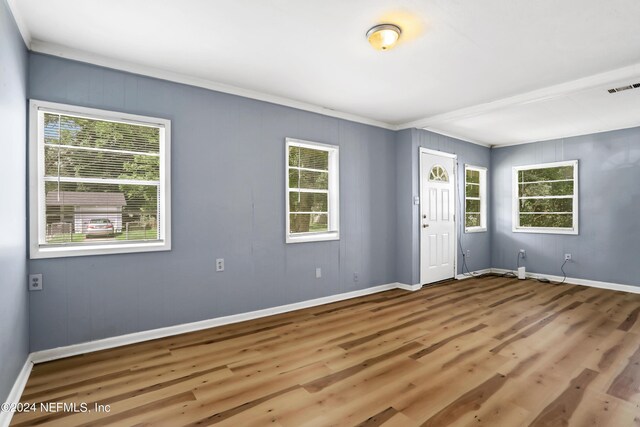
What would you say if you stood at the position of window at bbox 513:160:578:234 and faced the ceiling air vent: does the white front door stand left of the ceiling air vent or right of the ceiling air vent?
right

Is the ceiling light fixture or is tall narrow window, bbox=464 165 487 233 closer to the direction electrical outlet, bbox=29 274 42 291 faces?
the ceiling light fixture

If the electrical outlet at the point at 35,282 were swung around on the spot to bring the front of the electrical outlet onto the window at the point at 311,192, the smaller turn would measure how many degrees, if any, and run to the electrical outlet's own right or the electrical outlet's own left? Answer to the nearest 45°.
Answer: approximately 90° to the electrical outlet's own left

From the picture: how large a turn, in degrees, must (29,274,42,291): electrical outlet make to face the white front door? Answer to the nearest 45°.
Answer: approximately 90° to its left

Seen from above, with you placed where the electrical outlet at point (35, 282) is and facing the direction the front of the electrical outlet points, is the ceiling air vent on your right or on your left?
on your left

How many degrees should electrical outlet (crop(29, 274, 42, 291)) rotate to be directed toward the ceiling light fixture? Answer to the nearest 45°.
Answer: approximately 45° to its left

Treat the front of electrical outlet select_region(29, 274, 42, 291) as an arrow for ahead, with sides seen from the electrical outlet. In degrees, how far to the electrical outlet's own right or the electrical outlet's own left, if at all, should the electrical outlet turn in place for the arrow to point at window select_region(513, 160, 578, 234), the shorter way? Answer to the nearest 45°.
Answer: approximately 90° to the electrical outlet's own left

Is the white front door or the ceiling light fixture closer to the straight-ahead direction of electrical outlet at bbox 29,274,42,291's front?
the ceiling light fixture

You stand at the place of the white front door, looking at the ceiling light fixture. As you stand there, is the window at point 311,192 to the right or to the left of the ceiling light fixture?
right

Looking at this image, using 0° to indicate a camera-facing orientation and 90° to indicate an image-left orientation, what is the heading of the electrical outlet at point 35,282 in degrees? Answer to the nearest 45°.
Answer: approximately 0°
